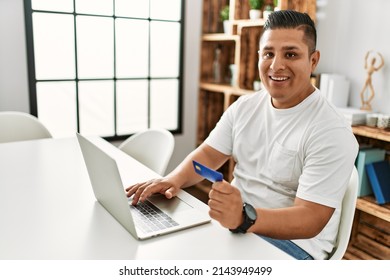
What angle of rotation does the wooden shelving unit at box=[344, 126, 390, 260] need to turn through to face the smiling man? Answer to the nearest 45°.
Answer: approximately 45° to its left

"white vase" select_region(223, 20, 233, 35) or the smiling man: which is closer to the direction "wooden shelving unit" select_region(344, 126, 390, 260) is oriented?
the smiling man

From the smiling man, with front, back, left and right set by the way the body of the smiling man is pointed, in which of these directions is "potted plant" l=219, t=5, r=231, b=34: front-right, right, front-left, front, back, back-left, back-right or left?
back-right

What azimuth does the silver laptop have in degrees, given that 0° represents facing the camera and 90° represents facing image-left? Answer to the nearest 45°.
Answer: approximately 225°

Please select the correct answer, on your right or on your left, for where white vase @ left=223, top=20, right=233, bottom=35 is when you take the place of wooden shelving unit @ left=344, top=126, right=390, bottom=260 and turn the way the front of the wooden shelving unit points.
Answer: on your right

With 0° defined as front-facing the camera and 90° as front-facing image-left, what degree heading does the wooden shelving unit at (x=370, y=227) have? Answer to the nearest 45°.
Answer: approximately 45°

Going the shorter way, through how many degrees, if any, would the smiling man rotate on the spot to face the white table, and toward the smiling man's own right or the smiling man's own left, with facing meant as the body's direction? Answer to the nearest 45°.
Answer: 0° — they already face it

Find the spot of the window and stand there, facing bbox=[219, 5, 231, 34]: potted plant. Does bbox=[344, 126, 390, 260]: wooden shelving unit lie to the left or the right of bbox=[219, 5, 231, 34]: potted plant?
right

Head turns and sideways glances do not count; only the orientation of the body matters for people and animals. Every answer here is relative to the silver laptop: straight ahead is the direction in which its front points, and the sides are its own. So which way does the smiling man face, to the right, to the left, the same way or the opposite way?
the opposite way

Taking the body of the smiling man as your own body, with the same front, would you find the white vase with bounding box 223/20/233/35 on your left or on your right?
on your right
